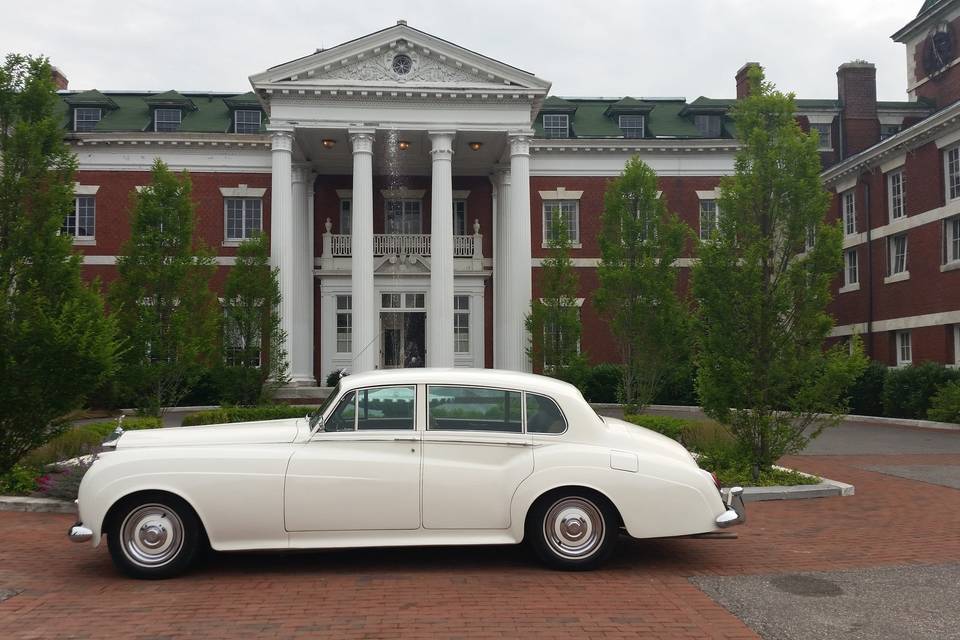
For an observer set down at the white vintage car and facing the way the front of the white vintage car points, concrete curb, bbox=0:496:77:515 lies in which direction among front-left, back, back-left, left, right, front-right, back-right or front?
front-right

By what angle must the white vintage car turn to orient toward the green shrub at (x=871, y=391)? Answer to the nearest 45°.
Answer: approximately 135° to its right

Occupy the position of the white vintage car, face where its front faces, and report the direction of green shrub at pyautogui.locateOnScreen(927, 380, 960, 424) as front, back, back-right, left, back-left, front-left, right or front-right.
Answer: back-right

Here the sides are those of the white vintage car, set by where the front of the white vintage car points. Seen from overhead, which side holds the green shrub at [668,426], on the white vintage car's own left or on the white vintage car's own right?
on the white vintage car's own right

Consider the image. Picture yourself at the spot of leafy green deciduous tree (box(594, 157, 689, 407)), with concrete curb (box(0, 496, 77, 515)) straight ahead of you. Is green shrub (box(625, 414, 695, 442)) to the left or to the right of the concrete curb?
left

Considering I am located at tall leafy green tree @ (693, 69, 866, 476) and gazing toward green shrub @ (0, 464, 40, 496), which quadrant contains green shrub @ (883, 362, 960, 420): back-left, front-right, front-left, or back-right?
back-right

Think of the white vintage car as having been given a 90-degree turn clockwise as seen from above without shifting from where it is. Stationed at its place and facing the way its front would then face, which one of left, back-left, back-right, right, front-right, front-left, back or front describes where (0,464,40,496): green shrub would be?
front-left

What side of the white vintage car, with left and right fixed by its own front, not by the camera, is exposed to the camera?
left

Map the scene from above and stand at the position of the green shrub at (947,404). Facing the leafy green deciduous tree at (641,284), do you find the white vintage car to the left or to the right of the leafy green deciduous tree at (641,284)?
left

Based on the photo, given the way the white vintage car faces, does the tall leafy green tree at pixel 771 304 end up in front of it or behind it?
behind

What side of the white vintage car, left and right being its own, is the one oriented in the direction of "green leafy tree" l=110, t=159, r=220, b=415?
right

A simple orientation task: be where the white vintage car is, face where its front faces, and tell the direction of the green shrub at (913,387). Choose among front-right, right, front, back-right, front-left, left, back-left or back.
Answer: back-right
